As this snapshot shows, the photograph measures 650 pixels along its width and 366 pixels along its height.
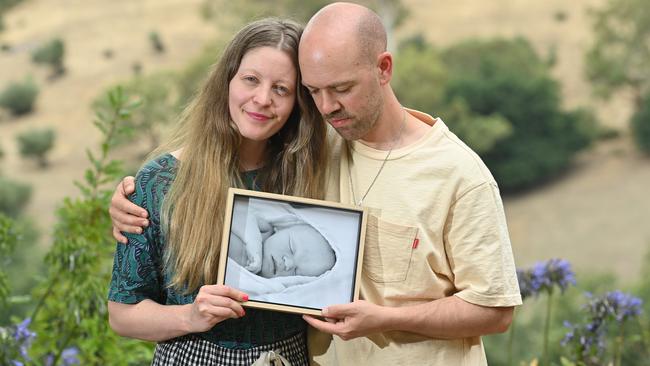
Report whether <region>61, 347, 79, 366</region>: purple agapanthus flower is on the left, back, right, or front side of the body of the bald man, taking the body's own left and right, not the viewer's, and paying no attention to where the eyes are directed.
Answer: right

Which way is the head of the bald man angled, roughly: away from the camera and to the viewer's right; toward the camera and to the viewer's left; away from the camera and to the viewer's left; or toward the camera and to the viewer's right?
toward the camera and to the viewer's left

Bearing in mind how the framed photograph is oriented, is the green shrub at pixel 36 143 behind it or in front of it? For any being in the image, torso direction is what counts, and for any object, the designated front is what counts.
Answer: behind

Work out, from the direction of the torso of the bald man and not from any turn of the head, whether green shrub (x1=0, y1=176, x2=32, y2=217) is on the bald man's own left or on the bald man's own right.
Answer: on the bald man's own right

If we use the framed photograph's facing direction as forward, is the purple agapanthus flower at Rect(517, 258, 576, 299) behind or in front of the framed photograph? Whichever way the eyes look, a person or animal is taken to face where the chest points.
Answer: behind

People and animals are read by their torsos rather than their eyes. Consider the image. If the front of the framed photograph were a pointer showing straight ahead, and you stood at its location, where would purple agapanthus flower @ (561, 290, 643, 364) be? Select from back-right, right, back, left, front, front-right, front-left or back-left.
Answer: back-left

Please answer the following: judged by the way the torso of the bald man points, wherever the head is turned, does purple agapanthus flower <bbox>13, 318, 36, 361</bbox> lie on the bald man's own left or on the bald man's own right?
on the bald man's own right

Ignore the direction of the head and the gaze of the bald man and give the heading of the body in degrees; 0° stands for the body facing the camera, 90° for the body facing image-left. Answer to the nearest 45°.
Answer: approximately 45°

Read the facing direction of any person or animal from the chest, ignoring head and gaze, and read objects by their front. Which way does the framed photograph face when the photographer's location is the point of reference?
facing the viewer

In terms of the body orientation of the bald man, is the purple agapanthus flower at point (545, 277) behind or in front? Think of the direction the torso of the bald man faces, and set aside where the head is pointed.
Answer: behind
